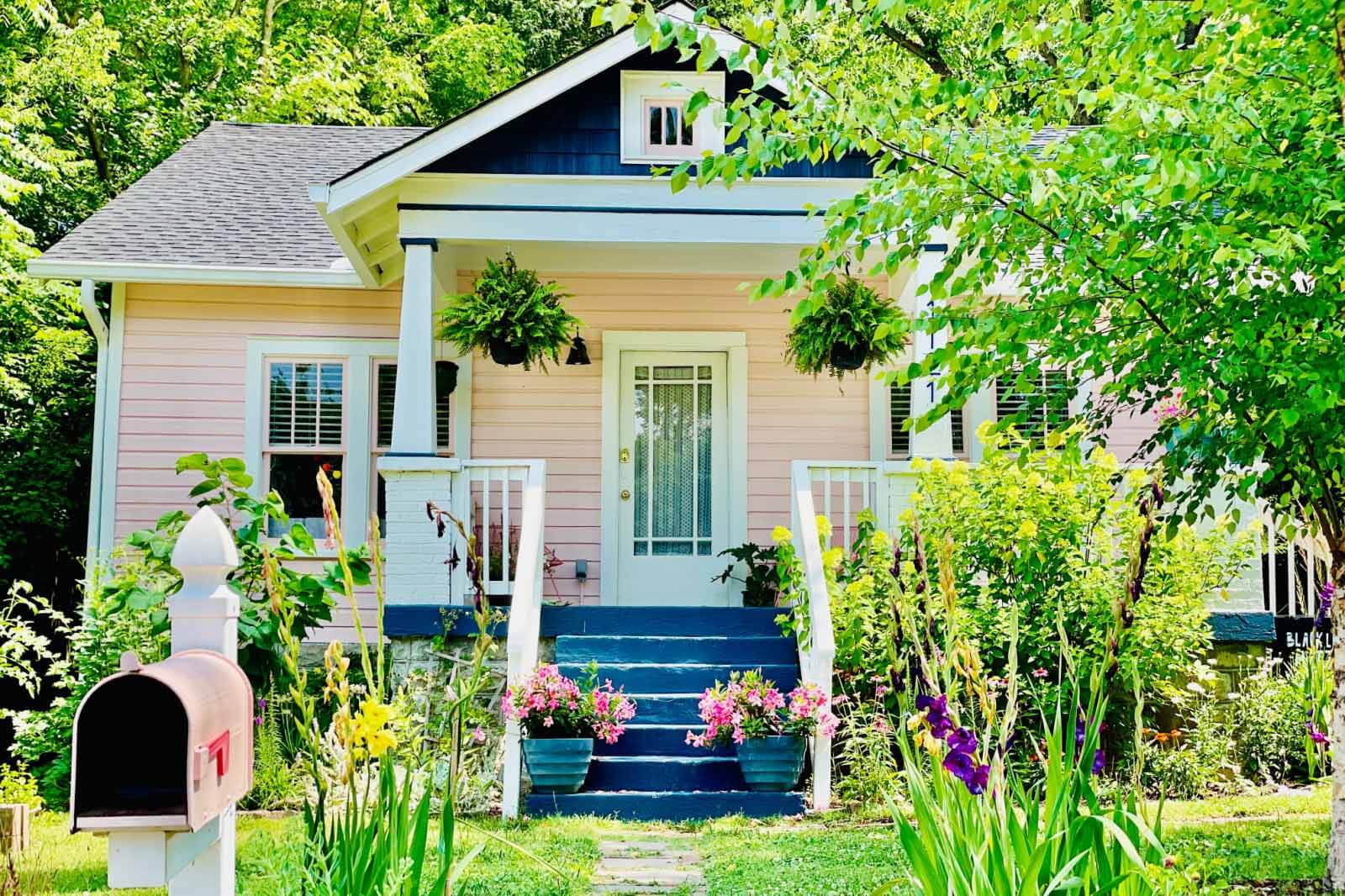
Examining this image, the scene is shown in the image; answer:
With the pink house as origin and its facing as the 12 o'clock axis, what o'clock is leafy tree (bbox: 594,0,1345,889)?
The leafy tree is roughly at 11 o'clock from the pink house.

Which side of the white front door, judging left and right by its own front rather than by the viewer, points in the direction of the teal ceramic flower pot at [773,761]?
front

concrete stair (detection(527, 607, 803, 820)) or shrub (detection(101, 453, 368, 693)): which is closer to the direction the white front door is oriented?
the concrete stair

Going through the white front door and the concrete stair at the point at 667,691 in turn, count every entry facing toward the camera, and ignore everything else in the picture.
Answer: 2

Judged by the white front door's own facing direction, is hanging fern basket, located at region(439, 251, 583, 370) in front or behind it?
in front

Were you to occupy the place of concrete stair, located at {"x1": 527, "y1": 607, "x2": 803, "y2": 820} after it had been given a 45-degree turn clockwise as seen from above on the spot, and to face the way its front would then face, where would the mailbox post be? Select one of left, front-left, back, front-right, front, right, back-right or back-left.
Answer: front-left

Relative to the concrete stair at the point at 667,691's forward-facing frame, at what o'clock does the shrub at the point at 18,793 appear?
The shrub is roughly at 3 o'clock from the concrete stair.

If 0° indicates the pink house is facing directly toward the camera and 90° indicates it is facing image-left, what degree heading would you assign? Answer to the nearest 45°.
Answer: approximately 0°

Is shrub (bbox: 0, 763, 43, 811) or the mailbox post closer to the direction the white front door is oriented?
the mailbox post

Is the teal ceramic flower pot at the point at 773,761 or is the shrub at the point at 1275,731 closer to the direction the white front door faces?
the teal ceramic flower pot

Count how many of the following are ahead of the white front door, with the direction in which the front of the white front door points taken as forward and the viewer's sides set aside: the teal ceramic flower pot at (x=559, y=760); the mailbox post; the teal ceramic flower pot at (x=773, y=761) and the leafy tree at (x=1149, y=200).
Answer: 4

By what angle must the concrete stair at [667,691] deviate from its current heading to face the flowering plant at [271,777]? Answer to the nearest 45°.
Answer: approximately 90° to its right
